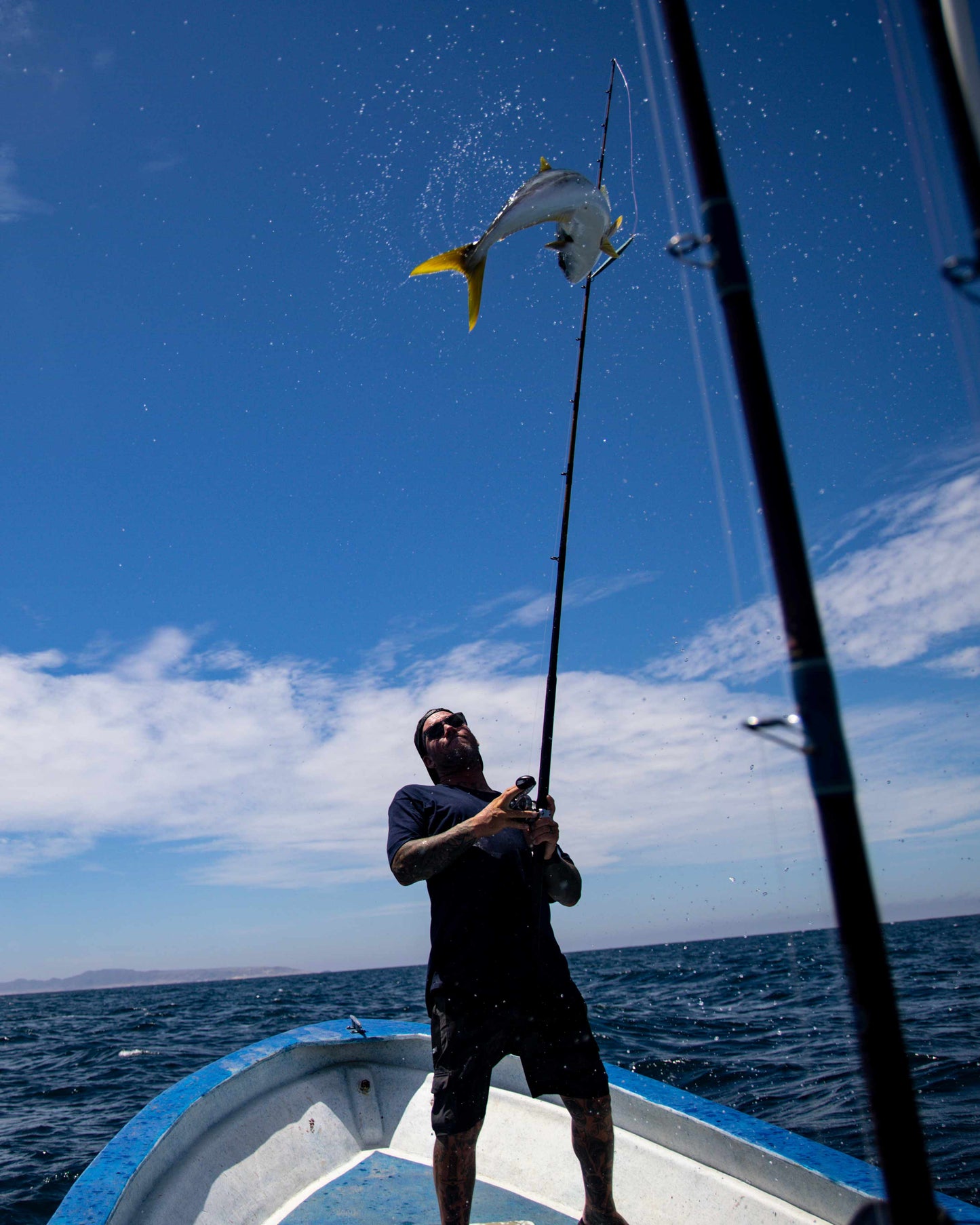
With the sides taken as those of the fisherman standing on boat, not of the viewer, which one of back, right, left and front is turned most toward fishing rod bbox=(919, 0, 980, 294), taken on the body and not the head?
front

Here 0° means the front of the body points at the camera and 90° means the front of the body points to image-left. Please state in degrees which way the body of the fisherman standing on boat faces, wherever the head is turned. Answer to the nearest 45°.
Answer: approximately 315°

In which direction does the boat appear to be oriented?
away from the camera
